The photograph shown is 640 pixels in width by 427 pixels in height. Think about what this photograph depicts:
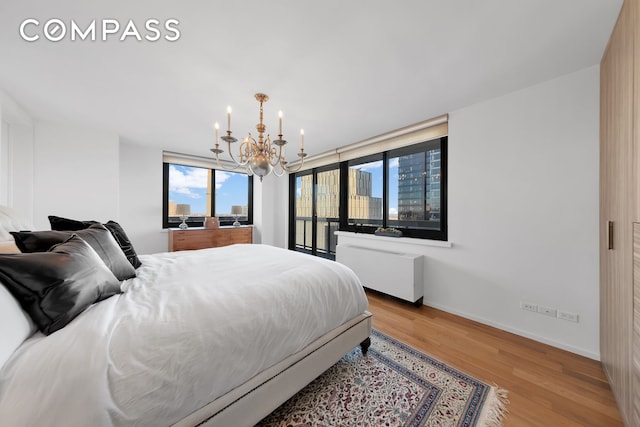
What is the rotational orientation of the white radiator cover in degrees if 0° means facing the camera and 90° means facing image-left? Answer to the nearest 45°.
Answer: approximately 45°

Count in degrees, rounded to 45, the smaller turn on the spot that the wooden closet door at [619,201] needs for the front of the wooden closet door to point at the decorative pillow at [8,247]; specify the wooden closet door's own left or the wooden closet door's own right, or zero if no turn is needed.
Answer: approximately 45° to the wooden closet door's own left

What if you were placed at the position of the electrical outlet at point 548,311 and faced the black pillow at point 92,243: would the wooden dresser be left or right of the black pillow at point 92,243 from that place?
right

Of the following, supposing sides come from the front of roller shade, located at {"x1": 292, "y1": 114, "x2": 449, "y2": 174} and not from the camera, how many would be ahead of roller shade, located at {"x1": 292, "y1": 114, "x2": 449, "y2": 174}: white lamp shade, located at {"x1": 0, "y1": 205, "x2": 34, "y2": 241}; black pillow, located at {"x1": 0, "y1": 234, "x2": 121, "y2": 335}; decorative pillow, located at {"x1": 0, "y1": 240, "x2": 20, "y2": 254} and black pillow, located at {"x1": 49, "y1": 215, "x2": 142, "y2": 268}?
4

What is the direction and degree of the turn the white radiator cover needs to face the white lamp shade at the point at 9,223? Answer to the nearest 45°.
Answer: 0° — it already faces it

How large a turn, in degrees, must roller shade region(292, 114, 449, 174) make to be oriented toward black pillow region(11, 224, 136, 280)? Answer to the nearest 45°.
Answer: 0° — it already faces it

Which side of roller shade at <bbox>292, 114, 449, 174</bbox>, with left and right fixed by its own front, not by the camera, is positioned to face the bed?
front

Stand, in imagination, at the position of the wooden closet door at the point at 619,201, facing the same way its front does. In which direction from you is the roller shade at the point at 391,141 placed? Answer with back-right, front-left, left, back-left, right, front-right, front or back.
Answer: front

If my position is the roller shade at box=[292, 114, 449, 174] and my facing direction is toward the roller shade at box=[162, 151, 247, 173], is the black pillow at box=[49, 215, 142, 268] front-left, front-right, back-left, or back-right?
front-left

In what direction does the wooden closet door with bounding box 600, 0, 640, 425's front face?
to the viewer's left

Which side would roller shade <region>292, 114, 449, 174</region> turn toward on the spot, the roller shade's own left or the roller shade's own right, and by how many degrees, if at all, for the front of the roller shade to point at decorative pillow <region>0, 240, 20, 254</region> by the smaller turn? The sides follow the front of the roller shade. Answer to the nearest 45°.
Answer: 0° — it already faces it

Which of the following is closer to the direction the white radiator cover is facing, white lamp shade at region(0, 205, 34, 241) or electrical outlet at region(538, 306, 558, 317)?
the white lamp shade

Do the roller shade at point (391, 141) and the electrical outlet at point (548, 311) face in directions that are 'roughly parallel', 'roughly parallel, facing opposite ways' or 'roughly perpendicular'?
roughly parallel

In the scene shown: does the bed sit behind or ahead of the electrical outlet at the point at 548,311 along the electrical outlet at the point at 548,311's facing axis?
ahead
